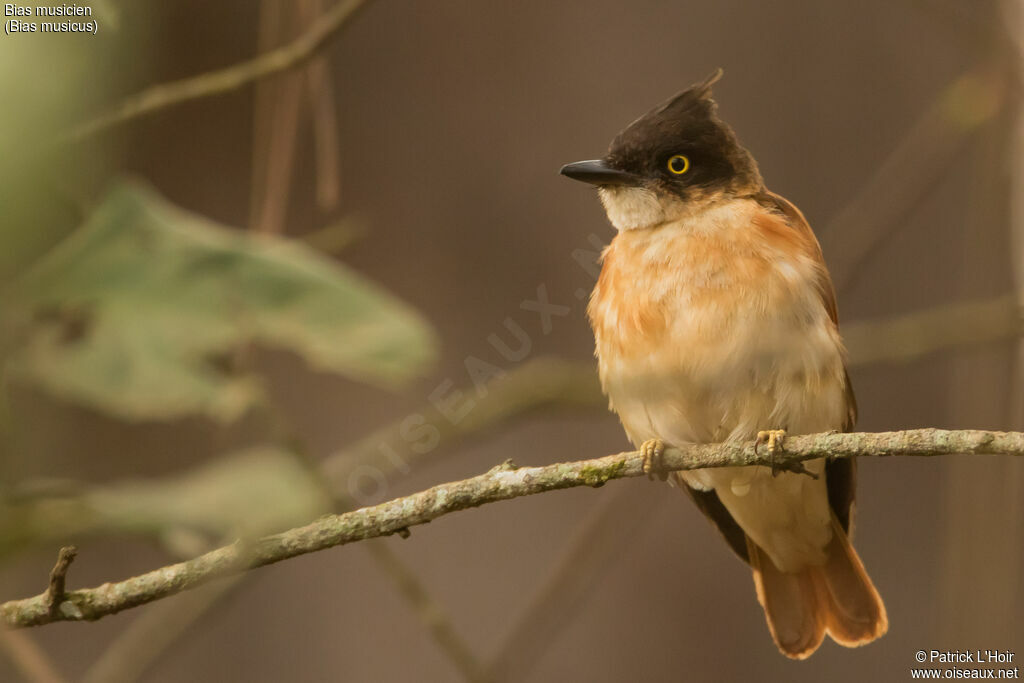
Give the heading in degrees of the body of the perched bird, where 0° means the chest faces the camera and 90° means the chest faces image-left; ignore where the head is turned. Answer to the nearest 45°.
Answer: approximately 45°

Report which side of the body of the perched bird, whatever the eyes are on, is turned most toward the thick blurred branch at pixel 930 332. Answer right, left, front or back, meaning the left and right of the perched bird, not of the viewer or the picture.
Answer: back

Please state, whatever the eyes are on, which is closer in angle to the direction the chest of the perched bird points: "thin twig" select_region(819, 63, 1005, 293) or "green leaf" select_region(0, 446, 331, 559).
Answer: the green leaf
